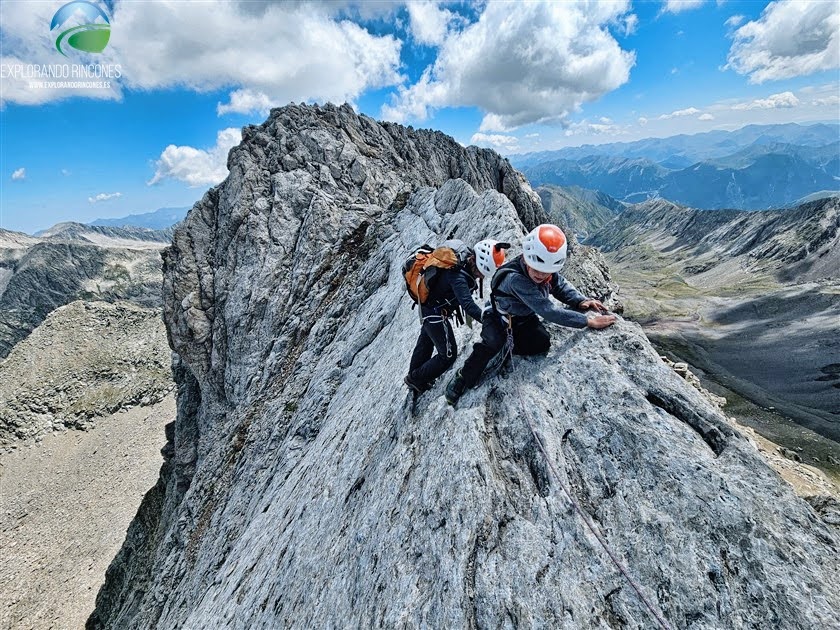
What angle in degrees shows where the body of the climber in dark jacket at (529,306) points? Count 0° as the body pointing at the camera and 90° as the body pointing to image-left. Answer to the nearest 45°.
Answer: approximately 315°

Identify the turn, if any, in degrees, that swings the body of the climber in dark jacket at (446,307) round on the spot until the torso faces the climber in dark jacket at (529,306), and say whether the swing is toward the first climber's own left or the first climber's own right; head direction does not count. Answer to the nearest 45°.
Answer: approximately 45° to the first climber's own right

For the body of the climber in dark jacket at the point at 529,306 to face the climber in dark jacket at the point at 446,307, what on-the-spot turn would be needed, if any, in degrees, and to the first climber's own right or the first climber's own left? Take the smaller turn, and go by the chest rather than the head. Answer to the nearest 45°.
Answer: approximately 180°

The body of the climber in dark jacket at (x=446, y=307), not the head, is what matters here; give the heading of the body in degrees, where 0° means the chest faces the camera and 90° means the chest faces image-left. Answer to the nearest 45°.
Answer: approximately 270°
